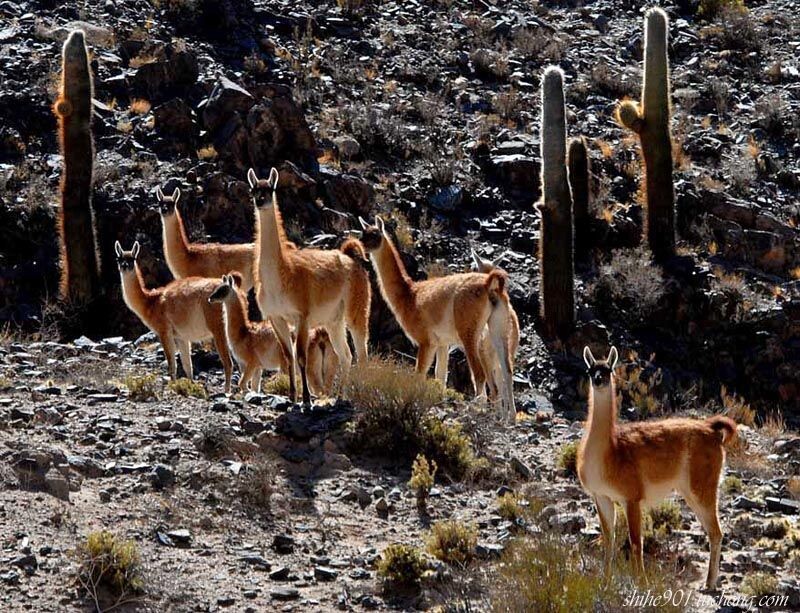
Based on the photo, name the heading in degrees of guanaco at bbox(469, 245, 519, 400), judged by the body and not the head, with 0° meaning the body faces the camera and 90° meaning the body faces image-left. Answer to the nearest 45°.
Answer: approximately 0°

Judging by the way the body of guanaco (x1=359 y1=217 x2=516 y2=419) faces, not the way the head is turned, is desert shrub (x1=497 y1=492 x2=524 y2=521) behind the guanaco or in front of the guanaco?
behind

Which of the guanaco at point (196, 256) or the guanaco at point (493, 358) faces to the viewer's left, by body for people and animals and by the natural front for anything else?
the guanaco at point (196, 256)

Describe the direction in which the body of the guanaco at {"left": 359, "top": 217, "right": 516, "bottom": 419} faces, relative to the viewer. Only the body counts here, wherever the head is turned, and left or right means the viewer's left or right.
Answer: facing away from the viewer and to the left of the viewer

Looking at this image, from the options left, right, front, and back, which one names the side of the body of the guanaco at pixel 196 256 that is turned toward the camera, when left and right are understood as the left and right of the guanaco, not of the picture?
left

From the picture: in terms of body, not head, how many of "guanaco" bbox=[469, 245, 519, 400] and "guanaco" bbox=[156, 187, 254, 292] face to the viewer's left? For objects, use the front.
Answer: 1

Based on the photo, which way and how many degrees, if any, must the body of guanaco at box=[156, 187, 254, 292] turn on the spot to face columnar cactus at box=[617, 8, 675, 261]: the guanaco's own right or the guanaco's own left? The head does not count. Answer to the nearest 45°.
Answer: approximately 135° to the guanaco's own right
